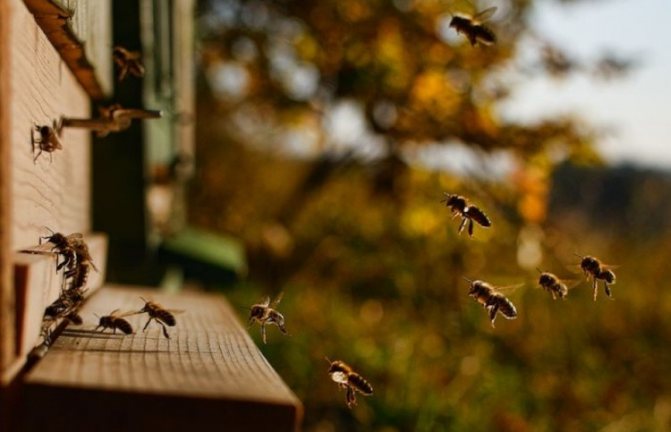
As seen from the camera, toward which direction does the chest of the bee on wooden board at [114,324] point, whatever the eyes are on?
to the viewer's left

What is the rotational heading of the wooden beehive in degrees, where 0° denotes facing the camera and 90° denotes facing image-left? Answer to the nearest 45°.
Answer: approximately 270°

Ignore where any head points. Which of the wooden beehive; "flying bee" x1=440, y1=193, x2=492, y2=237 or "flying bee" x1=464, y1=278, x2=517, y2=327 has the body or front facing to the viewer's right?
the wooden beehive

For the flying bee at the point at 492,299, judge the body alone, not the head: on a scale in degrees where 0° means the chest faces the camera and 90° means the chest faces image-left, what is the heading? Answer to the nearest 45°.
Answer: approximately 90°

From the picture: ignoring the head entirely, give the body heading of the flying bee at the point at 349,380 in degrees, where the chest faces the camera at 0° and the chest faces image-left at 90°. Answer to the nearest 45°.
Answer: approximately 90°

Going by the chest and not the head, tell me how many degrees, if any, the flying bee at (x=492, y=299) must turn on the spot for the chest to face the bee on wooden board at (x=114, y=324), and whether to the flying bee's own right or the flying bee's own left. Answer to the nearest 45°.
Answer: approximately 45° to the flying bee's own left

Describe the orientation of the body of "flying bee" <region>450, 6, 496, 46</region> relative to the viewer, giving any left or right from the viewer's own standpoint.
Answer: facing to the left of the viewer

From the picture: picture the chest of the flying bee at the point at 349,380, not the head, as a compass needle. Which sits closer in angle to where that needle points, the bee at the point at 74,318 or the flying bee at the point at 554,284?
the bee

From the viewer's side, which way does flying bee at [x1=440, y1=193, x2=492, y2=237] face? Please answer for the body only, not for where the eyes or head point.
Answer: to the viewer's left
